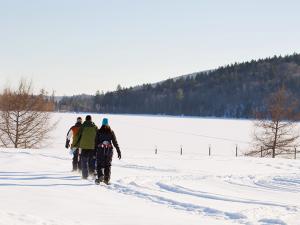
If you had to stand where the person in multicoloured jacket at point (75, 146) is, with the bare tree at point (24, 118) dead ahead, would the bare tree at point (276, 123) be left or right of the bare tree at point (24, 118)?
right

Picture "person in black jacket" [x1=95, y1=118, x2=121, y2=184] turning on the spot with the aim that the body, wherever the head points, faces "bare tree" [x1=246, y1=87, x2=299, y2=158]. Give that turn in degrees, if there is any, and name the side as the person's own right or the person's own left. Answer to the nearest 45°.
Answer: approximately 45° to the person's own right

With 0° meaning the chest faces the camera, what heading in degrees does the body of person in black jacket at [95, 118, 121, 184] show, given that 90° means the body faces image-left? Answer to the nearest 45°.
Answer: approximately 180°

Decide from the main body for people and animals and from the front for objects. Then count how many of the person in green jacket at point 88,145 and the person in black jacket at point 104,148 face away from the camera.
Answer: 2

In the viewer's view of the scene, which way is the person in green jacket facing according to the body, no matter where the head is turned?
away from the camera

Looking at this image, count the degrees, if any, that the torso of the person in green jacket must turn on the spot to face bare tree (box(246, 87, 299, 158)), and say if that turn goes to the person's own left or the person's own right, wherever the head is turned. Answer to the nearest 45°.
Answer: approximately 45° to the person's own right
